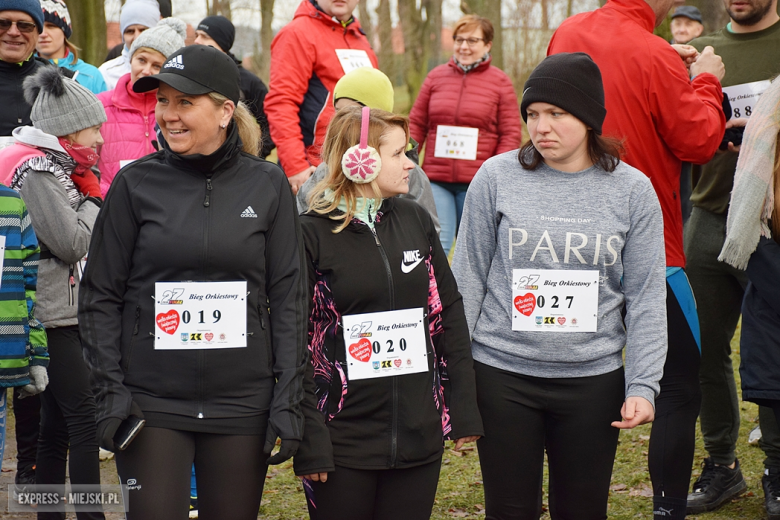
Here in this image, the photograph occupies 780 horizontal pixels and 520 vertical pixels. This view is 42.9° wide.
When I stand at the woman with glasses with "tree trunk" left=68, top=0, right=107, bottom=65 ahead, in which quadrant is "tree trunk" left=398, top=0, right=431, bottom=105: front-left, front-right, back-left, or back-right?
front-right

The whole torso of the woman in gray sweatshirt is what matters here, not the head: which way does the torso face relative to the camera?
toward the camera

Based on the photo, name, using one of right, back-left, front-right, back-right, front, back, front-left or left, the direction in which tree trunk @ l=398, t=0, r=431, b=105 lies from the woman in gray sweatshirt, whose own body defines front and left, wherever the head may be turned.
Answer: back

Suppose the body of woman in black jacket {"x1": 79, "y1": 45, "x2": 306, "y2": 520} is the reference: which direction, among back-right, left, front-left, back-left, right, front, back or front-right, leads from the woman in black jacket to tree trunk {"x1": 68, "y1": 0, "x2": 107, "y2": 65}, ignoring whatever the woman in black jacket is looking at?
back

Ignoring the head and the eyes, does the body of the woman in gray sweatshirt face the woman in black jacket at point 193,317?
no

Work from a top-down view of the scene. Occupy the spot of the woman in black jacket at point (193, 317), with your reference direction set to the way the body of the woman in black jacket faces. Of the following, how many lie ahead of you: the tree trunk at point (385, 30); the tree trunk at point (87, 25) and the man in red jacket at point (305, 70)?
0

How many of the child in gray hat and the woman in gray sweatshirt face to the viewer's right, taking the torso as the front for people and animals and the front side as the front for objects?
1

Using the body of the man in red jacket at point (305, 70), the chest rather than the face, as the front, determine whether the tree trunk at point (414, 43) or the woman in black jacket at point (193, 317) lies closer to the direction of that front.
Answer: the woman in black jacket

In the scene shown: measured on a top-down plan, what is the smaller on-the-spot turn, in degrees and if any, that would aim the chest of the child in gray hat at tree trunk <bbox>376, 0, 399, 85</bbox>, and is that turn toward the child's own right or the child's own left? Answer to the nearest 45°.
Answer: approximately 45° to the child's own left

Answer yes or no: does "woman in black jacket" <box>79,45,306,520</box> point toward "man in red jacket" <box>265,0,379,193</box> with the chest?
no

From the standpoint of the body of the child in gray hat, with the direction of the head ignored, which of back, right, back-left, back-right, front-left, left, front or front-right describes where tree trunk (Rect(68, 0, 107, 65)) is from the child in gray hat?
left

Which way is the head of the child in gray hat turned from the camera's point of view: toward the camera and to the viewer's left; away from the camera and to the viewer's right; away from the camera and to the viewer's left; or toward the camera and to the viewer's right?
toward the camera and to the viewer's right

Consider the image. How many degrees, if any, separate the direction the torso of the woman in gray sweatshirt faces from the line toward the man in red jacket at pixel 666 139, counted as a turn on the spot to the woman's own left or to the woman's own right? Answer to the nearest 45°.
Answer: approximately 135° to the woman's own left

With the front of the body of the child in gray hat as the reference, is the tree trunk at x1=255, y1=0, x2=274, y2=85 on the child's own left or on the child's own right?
on the child's own left

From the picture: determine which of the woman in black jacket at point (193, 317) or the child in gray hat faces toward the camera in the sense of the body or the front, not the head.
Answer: the woman in black jacket

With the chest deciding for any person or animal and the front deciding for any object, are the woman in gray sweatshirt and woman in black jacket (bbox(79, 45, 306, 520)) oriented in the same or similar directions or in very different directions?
same or similar directions
